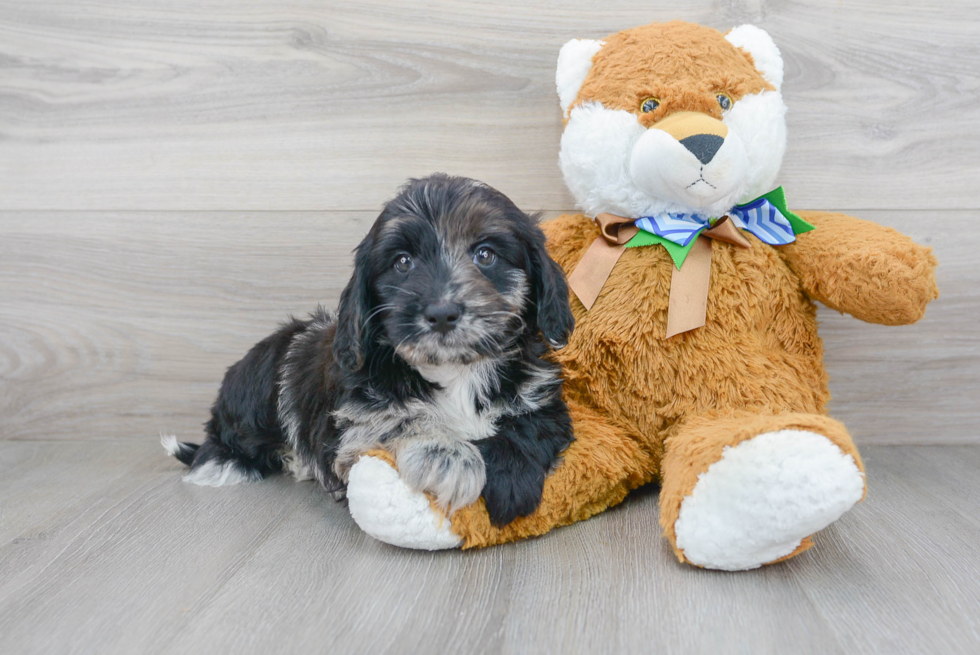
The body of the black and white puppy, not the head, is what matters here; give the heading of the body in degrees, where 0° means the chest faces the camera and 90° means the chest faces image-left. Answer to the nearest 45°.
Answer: approximately 315°

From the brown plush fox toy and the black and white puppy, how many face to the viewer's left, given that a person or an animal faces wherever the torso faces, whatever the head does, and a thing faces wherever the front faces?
0

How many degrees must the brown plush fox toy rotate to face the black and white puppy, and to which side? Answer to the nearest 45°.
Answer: approximately 45° to its right

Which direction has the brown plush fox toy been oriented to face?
toward the camera

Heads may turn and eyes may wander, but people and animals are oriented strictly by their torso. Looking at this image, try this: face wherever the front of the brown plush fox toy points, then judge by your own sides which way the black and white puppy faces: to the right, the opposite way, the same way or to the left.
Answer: to the left

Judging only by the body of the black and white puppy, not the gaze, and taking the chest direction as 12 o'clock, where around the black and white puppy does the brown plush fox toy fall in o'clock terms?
The brown plush fox toy is roughly at 10 o'clock from the black and white puppy.
